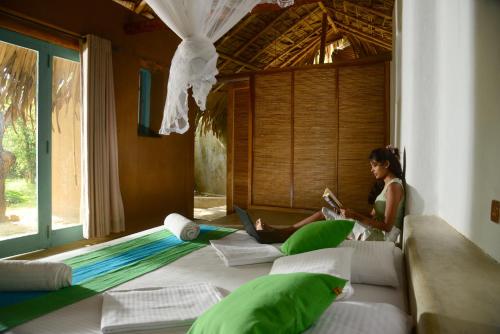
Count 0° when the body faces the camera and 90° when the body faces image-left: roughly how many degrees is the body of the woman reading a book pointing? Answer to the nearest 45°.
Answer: approximately 90°

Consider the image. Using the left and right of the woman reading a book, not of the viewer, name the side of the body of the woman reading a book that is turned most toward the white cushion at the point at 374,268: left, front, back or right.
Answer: left

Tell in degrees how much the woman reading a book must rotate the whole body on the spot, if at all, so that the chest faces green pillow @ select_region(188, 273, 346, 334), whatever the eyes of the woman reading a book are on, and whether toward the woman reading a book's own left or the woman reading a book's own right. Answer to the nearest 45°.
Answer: approximately 90° to the woman reading a book's own left

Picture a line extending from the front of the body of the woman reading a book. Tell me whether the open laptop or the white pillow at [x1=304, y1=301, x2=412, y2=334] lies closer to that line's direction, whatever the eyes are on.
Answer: the open laptop

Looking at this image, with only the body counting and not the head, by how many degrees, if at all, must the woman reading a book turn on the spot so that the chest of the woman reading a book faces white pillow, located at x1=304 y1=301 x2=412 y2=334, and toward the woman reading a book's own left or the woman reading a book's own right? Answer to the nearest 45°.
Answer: approximately 90° to the woman reading a book's own left

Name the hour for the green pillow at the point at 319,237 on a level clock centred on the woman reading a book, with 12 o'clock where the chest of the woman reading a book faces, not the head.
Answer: The green pillow is roughly at 10 o'clock from the woman reading a book.

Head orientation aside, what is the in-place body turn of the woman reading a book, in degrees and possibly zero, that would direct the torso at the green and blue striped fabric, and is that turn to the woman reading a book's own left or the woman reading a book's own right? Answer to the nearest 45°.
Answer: approximately 45° to the woman reading a book's own left

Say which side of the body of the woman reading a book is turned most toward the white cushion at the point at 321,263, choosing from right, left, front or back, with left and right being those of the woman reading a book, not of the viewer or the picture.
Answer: left
